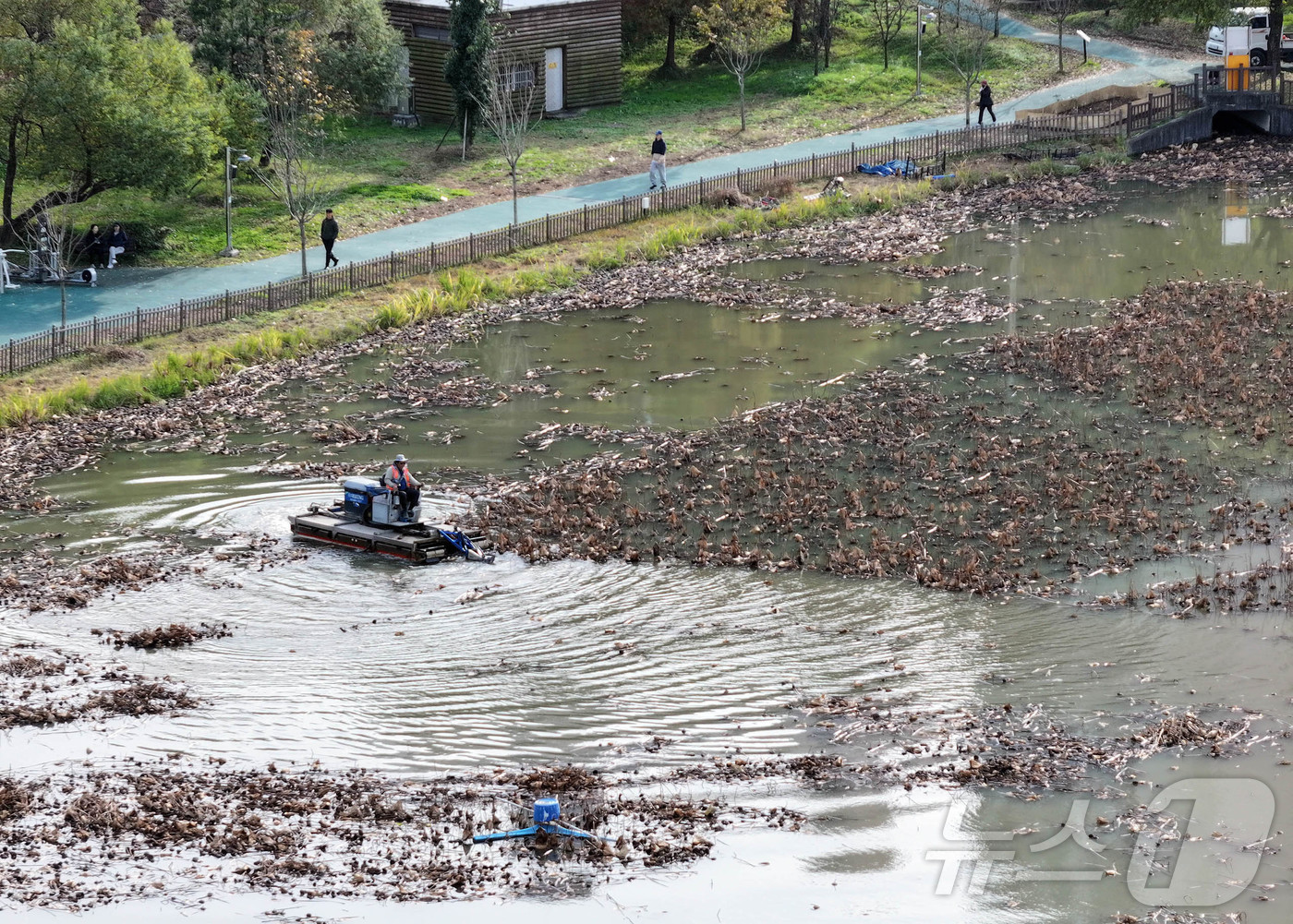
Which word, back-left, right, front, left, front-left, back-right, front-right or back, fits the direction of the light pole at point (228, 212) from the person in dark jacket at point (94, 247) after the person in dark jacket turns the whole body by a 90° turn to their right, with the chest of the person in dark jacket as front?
back-left

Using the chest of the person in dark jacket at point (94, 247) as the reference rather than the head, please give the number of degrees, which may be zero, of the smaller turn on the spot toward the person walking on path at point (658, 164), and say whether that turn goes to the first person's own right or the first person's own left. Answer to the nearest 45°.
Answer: approximately 45° to the first person's own left

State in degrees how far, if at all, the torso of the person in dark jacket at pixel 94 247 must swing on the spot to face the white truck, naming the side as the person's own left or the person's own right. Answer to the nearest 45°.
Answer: approximately 45° to the person's own left

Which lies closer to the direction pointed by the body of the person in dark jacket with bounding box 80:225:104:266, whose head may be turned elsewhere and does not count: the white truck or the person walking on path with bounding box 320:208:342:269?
the person walking on path

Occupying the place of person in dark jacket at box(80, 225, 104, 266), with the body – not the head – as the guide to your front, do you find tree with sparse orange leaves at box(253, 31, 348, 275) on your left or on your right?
on your left

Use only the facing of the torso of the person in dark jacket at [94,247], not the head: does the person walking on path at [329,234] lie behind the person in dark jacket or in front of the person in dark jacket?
in front

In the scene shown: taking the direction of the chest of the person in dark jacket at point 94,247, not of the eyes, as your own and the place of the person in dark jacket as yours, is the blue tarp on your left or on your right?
on your left

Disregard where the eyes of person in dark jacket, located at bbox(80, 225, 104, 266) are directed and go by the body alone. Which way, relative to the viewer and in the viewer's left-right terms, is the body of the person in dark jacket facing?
facing the viewer and to the right of the viewer

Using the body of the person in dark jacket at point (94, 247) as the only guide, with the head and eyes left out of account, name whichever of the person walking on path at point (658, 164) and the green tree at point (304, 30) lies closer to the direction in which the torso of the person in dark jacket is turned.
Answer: the person walking on path

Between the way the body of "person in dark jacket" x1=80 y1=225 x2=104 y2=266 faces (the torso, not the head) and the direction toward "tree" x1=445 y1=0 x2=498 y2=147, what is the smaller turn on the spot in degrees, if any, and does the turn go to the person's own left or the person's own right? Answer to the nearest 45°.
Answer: approximately 90° to the person's own left
